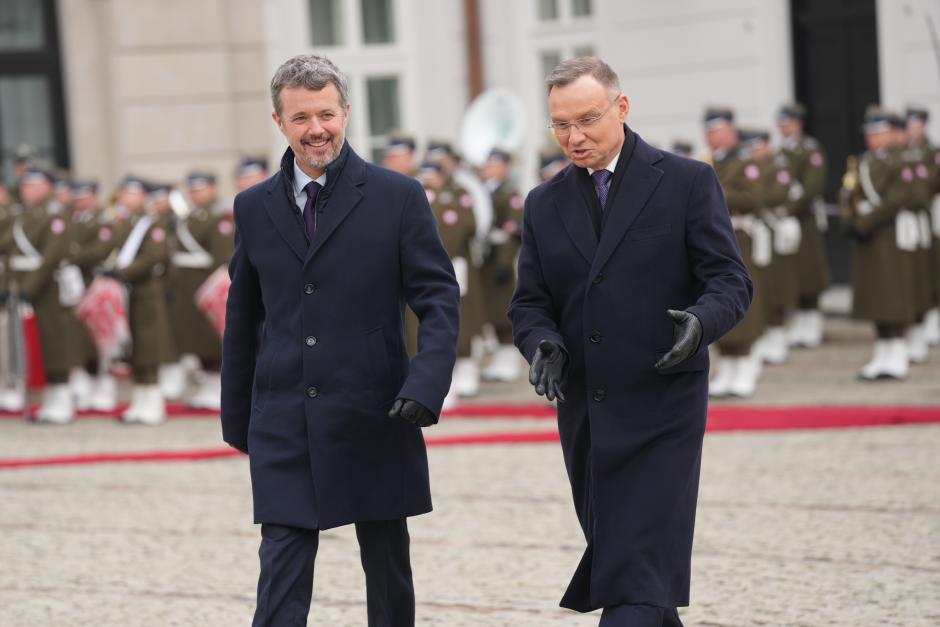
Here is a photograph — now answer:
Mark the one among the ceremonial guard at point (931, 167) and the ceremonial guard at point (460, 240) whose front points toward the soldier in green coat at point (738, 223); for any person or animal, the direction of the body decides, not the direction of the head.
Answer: the ceremonial guard at point (931, 167)

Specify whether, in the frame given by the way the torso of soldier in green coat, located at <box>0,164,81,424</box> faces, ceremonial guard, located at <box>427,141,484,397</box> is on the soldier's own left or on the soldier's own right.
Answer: on the soldier's own left

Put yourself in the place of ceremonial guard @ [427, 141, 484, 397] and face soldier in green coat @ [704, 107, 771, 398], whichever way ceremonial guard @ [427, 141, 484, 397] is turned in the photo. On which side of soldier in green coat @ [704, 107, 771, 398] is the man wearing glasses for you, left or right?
right

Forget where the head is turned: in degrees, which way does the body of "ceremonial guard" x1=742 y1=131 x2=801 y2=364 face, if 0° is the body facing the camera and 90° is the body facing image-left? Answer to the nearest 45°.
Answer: approximately 45°
